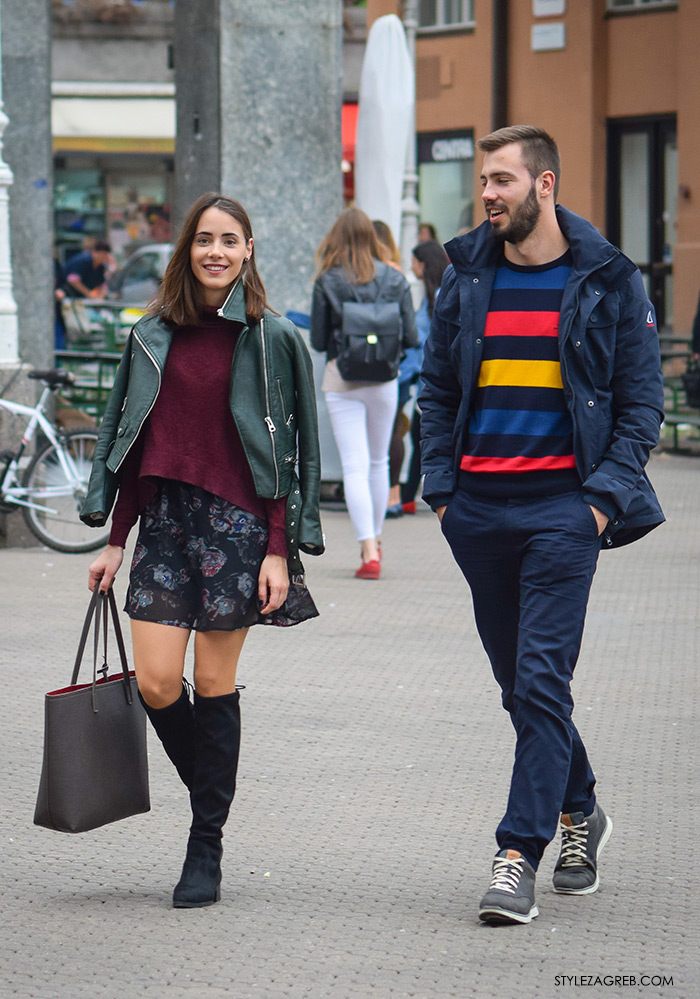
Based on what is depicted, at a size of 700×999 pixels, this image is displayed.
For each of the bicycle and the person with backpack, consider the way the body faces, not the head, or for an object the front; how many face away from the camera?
1

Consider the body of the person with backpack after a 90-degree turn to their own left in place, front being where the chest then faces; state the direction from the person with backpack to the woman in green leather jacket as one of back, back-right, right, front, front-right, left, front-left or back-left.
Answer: left

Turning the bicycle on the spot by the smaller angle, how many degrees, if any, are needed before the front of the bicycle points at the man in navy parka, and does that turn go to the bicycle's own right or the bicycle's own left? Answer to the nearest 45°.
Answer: approximately 90° to the bicycle's own left

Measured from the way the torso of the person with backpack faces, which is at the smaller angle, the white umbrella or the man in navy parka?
the white umbrella

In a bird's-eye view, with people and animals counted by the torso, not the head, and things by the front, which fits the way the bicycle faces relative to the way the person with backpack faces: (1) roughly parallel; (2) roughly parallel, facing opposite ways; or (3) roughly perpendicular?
roughly perpendicular

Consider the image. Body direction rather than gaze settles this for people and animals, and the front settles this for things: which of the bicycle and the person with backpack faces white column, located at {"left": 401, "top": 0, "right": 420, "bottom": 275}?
the person with backpack

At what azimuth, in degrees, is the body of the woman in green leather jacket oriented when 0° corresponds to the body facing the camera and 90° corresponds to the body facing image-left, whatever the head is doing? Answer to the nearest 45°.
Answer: approximately 0°

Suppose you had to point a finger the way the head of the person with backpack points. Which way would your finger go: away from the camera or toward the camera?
away from the camera

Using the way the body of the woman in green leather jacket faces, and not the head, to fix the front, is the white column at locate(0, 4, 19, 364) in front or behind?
behind

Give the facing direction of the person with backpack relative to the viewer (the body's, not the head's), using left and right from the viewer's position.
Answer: facing away from the viewer
